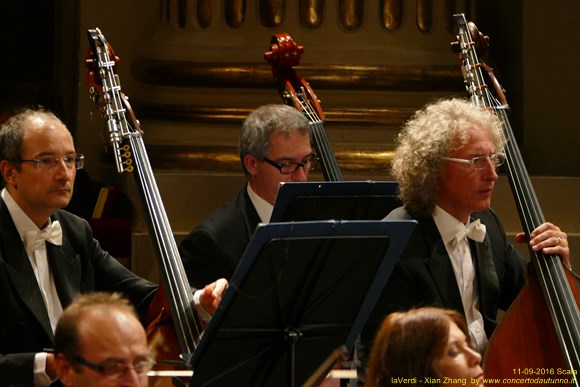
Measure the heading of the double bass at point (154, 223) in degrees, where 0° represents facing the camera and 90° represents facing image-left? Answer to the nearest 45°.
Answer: approximately 315°

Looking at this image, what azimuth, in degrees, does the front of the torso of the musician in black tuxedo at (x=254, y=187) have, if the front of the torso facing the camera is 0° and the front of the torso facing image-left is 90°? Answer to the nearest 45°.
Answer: approximately 315°

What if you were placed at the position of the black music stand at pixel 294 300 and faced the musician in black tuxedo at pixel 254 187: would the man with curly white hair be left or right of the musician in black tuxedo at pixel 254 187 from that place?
right

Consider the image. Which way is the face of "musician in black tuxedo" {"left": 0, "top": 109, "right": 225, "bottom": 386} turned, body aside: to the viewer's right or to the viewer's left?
to the viewer's right

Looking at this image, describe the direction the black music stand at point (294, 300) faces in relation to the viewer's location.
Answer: facing away from the viewer and to the left of the viewer

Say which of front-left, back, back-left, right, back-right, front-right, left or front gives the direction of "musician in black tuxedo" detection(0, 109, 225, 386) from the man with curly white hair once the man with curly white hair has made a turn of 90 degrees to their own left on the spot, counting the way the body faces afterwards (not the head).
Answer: back-left

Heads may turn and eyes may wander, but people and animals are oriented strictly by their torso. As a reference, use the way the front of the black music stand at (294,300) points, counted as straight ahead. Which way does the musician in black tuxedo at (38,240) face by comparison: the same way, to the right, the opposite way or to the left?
the opposite way

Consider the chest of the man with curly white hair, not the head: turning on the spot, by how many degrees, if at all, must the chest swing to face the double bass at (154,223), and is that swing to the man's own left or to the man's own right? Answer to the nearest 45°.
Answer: approximately 135° to the man's own right

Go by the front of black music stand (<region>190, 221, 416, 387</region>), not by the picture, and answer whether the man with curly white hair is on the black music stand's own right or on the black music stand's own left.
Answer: on the black music stand's own right

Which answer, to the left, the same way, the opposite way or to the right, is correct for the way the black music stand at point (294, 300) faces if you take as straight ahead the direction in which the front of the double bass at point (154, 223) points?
the opposite way
